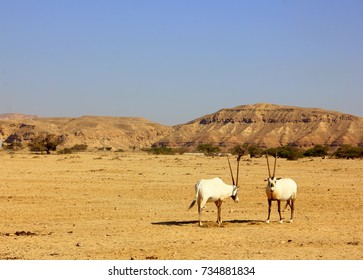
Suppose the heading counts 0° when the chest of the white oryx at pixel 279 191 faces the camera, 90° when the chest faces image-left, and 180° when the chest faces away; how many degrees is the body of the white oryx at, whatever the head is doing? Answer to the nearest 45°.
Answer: approximately 45°

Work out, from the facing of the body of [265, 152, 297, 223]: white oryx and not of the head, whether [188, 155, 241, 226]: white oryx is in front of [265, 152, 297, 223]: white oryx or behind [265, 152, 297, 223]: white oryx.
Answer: in front
